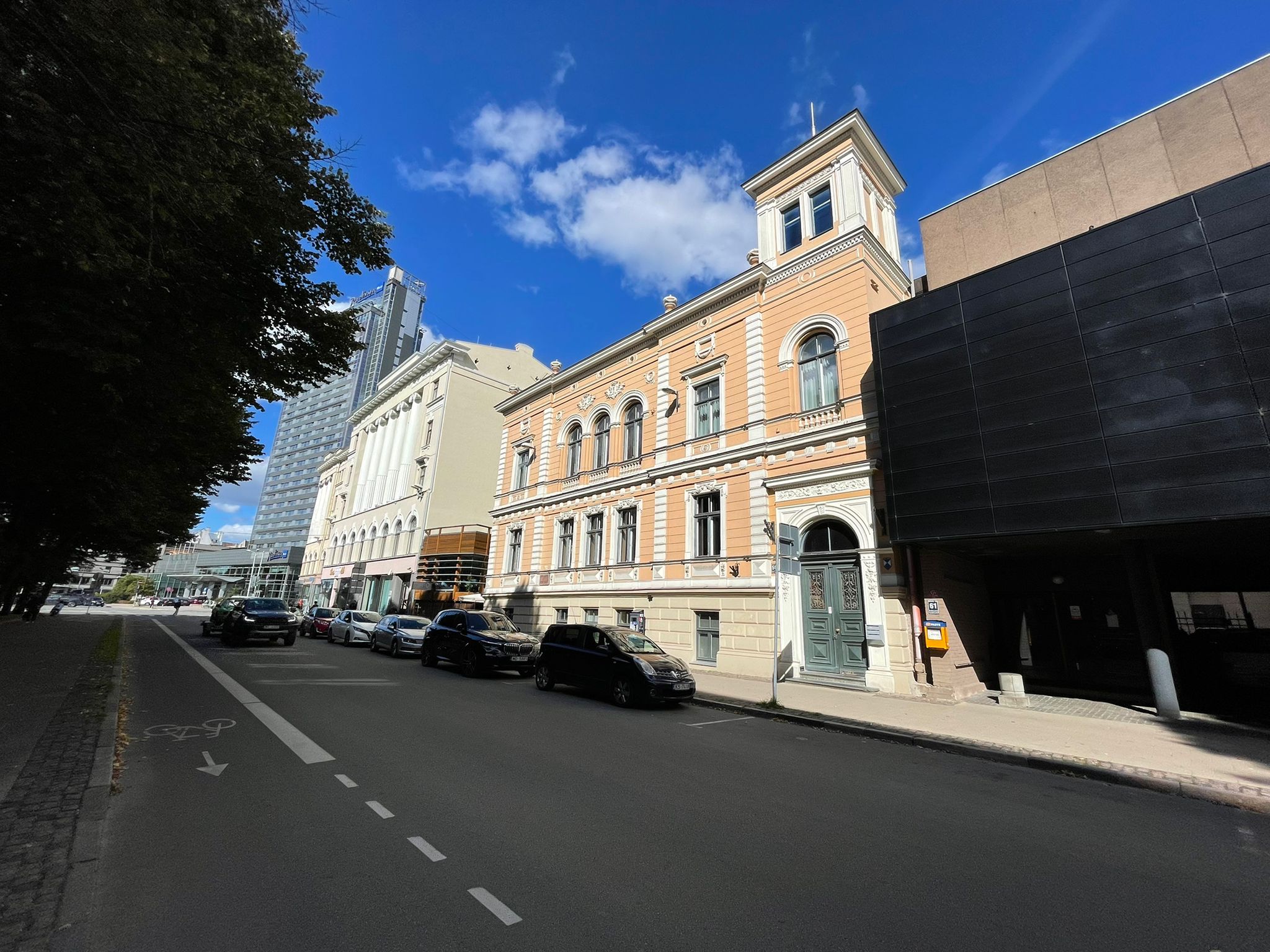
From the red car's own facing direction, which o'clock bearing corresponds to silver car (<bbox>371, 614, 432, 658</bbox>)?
The silver car is roughly at 1 o'clock from the red car.

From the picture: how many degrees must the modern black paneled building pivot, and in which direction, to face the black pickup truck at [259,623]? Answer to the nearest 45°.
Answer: approximately 45° to its right

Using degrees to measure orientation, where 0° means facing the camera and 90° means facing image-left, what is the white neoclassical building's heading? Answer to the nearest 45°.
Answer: approximately 45°

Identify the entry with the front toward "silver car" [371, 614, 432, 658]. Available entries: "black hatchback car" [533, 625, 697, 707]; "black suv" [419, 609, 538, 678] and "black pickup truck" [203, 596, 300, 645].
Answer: "black pickup truck" [203, 596, 300, 645]

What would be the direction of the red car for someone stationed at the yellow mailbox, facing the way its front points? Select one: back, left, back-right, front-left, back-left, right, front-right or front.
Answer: front-right

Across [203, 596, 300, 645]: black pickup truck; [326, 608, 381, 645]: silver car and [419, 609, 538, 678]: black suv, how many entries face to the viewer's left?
0

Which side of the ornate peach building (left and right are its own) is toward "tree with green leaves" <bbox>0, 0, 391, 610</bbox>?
front

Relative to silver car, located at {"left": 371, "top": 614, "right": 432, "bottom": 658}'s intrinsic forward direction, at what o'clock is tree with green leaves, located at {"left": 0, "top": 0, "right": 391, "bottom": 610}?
The tree with green leaves is roughly at 2 o'clock from the silver car.

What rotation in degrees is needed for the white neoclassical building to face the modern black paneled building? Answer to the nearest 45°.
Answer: approximately 45° to its left

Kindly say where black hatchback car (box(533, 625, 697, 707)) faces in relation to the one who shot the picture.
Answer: facing the viewer and to the right of the viewer

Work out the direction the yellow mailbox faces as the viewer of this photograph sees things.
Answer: facing the viewer and to the left of the viewer

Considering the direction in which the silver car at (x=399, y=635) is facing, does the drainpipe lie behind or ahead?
ahead

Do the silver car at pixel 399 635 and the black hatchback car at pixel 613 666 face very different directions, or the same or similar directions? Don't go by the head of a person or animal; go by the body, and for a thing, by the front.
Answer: same or similar directions

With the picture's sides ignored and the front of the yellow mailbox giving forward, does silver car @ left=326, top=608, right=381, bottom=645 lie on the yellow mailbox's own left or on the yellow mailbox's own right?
on the yellow mailbox's own right

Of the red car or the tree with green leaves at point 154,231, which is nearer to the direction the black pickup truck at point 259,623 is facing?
the tree with green leaves

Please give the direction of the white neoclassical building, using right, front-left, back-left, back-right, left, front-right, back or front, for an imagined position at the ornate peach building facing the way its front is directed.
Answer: right

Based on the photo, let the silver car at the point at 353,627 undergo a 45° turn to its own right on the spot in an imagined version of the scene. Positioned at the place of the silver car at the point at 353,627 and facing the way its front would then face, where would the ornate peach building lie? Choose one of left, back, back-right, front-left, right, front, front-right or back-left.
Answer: front-left

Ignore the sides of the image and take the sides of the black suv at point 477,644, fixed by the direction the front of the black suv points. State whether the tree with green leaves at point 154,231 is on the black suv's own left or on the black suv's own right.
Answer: on the black suv's own right

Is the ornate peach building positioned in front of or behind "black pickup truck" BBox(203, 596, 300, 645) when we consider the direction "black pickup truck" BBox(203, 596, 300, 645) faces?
in front

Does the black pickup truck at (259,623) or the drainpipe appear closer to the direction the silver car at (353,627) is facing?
the drainpipe
